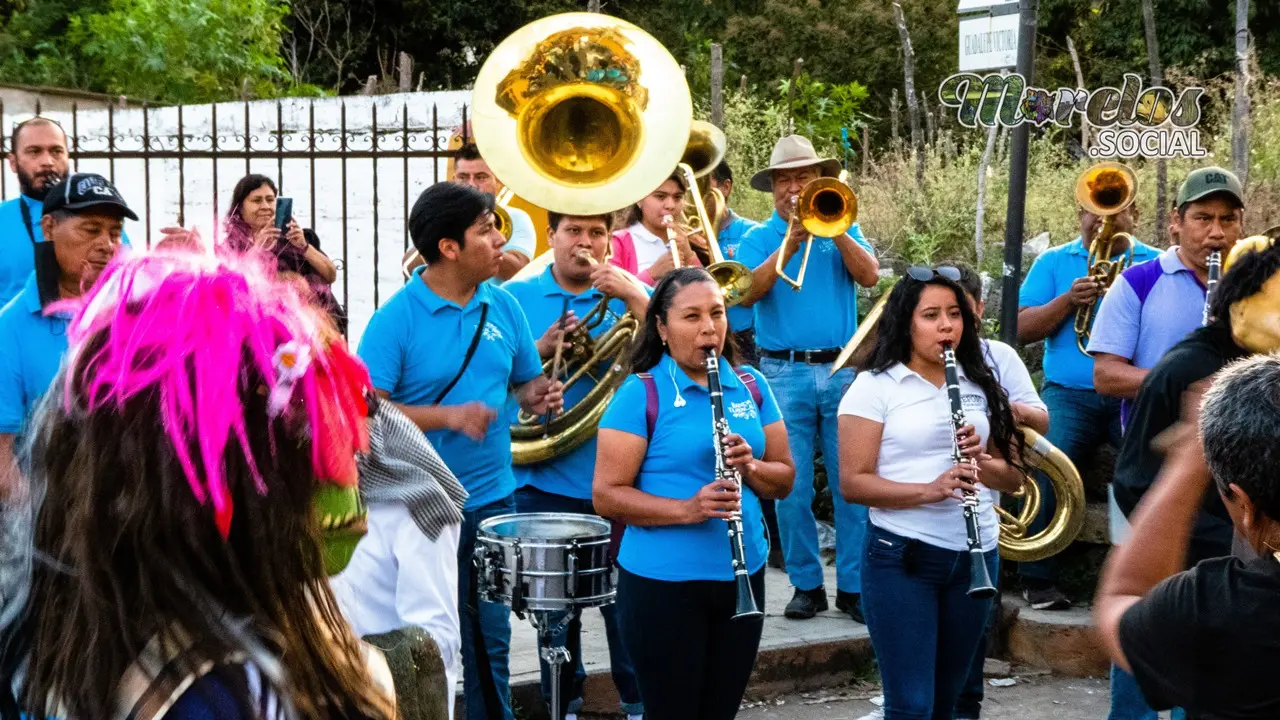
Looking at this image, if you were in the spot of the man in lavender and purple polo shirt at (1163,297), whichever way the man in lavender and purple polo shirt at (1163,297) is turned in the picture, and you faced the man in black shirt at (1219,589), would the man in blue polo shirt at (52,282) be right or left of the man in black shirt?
right

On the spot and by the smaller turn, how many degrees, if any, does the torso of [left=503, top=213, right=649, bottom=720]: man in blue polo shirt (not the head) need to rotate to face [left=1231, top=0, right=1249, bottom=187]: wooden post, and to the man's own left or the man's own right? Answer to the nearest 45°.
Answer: approximately 135° to the man's own left

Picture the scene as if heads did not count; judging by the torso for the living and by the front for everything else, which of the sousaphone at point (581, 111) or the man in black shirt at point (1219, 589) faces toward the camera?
the sousaphone

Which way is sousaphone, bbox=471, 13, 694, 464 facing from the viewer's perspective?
toward the camera

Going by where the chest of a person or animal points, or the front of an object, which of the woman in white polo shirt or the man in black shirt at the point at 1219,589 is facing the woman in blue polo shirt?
the man in black shirt

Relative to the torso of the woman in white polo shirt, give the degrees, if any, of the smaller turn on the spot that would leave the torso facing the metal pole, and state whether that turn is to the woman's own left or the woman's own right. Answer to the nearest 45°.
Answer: approximately 135° to the woman's own left

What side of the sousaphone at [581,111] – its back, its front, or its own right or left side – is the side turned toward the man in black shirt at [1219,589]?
front

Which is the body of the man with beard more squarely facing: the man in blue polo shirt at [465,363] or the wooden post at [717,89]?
the man in blue polo shirt

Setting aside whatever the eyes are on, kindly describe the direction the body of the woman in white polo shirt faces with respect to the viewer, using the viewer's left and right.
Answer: facing the viewer and to the right of the viewer

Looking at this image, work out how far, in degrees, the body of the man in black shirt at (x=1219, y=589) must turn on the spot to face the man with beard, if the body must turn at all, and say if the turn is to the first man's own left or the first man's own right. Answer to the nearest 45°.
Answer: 0° — they already face them

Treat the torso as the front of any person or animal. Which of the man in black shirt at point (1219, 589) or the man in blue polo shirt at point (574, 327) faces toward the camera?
the man in blue polo shirt

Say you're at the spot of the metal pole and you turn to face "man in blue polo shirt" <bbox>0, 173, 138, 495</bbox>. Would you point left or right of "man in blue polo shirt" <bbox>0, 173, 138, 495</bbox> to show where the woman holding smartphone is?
right

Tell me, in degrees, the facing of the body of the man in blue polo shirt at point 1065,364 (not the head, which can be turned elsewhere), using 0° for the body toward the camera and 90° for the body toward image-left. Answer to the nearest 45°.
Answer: approximately 315°

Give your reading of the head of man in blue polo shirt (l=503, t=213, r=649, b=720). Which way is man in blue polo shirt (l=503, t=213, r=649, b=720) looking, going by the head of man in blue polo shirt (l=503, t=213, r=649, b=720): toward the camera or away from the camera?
toward the camera

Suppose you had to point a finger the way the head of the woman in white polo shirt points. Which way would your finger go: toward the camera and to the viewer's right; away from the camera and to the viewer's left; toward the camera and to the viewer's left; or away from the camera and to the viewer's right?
toward the camera and to the viewer's left

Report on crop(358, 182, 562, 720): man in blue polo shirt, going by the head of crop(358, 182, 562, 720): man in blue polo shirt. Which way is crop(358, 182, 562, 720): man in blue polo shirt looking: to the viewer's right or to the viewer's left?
to the viewer's right

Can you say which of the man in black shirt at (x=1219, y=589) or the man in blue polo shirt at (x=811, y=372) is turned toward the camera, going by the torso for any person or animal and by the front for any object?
the man in blue polo shirt
